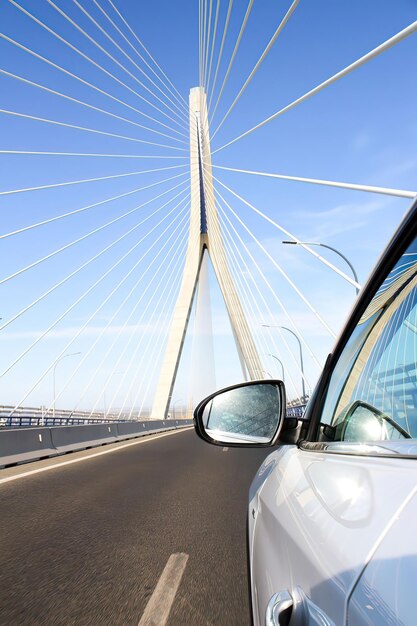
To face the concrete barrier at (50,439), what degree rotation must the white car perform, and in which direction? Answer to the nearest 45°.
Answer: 0° — it already faces it

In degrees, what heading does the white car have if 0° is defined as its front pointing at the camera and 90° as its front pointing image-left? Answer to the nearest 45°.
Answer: approximately 135°
